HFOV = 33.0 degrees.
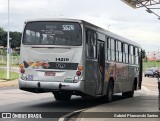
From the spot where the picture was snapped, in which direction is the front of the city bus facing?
facing away from the viewer and to the right of the viewer
